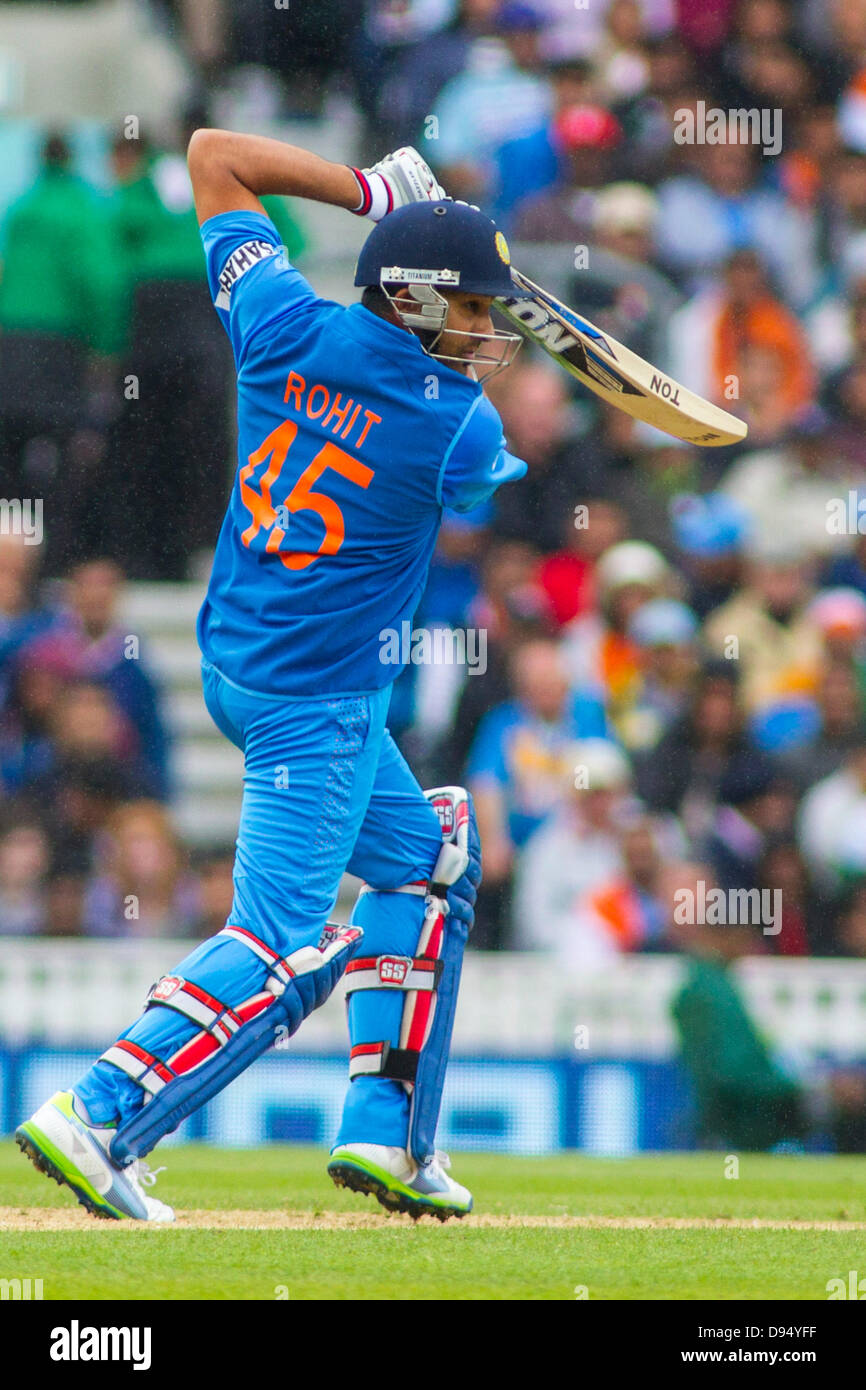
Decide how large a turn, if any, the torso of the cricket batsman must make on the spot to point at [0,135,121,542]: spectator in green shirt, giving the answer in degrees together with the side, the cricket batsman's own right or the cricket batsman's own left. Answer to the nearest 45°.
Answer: approximately 45° to the cricket batsman's own left

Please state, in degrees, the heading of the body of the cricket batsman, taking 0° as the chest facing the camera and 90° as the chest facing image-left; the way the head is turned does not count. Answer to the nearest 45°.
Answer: approximately 225°
